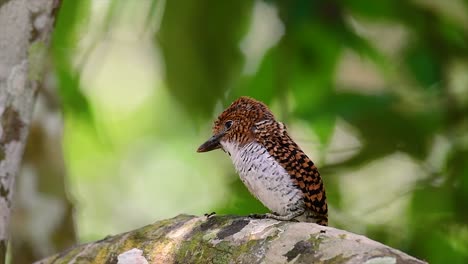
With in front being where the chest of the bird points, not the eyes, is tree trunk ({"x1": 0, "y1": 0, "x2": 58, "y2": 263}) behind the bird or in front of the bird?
in front

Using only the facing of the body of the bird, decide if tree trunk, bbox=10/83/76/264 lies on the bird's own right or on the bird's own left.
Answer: on the bird's own right

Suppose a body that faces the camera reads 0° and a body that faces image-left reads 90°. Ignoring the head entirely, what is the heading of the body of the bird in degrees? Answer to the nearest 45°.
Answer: approximately 90°
